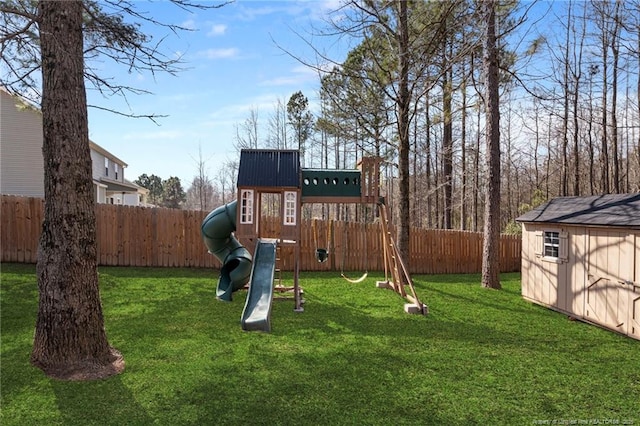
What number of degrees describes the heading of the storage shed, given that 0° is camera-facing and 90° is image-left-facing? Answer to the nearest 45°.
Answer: approximately 45°

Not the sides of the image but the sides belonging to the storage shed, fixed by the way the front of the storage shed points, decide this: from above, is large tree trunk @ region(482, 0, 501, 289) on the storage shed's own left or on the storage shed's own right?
on the storage shed's own right

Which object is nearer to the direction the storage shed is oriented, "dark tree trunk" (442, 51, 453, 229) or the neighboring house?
the neighboring house

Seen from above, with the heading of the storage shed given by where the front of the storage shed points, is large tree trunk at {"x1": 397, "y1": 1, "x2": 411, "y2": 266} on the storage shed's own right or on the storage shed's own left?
on the storage shed's own right
